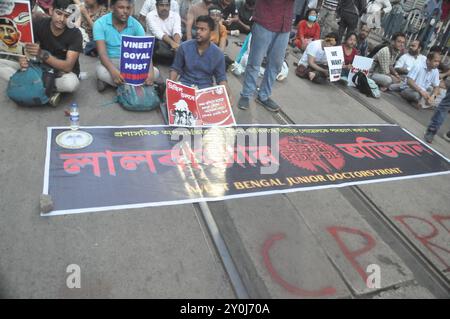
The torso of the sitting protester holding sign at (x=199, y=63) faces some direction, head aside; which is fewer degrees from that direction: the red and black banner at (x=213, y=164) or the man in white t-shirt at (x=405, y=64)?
the red and black banner

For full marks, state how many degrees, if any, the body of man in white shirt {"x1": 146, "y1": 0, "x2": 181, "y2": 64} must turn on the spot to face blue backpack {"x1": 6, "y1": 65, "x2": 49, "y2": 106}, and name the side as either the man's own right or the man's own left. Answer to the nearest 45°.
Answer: approximately 45° to the man's own right

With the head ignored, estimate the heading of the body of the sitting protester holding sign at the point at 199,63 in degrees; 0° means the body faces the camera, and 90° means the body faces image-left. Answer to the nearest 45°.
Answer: approximately 0°
